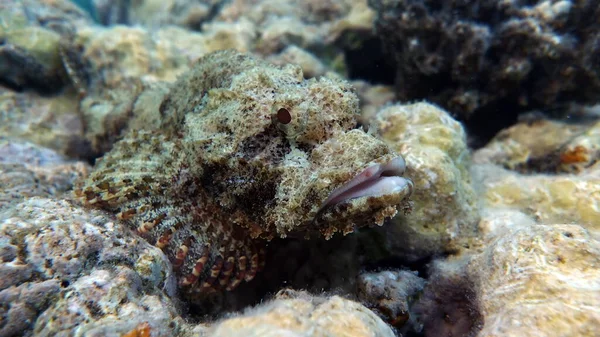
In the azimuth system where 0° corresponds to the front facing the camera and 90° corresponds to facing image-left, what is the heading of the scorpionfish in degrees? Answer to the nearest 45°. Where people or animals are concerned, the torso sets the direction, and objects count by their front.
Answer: approximately 315°

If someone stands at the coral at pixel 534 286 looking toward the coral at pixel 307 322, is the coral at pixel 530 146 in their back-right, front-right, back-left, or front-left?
back-right

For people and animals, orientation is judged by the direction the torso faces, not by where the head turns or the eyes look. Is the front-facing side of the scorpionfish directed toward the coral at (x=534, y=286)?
yes

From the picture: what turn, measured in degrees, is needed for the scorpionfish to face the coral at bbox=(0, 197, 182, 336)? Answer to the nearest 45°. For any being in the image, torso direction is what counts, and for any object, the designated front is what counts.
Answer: approximately 90° to its right

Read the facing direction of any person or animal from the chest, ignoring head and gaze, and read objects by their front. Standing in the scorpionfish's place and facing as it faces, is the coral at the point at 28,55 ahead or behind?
behind

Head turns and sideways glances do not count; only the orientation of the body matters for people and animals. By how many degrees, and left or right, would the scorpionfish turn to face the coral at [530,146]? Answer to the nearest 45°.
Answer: approximately 45° to its left

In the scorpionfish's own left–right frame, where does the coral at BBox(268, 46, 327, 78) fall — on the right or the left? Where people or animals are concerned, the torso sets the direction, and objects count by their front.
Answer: on its left

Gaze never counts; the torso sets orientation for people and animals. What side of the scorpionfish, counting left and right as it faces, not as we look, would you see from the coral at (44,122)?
back

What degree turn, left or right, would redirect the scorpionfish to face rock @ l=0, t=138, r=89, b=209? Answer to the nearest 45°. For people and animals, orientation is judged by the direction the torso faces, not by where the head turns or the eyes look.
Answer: approximately 180°
